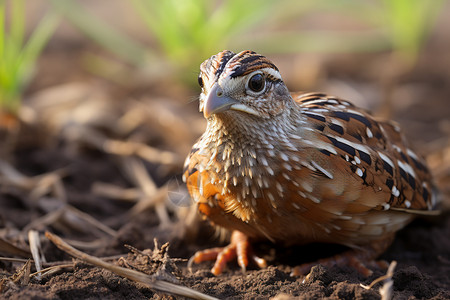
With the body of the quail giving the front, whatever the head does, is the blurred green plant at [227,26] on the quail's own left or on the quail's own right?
on the quail's own right

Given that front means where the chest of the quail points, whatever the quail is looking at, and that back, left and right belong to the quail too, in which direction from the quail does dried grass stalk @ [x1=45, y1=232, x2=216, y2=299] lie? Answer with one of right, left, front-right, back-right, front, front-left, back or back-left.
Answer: front

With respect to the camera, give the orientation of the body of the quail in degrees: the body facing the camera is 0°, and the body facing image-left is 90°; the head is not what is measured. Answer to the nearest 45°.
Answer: approximately 45°

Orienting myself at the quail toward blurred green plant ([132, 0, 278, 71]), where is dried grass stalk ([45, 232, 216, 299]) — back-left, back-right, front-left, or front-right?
back-left

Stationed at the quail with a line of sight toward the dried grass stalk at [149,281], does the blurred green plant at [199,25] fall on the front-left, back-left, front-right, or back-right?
back-right

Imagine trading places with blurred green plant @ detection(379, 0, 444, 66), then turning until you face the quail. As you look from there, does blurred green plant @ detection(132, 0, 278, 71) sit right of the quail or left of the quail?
right

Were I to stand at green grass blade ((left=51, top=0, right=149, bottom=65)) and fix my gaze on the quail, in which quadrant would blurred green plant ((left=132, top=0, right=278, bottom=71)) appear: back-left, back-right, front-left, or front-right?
front-left
